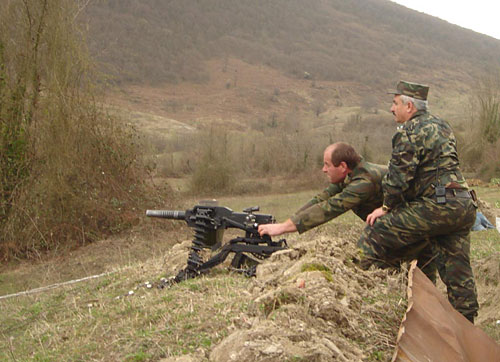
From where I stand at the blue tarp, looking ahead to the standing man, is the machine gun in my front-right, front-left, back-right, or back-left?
front-right

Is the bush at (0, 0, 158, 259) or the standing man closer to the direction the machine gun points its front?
the bush

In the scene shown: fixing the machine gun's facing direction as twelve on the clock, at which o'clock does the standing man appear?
The standing man is roughly at 7 o'clock from the machine gun.

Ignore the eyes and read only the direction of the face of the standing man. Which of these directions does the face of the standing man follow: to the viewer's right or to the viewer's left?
to the viewer's left

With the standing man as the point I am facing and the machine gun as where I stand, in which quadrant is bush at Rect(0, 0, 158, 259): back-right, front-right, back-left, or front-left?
back-left

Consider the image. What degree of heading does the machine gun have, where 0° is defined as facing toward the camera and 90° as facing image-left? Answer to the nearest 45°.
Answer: approximately 90°

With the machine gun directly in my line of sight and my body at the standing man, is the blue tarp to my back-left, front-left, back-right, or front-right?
back-right

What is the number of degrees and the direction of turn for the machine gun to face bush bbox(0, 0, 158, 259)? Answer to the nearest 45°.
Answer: approximately 45° to its right

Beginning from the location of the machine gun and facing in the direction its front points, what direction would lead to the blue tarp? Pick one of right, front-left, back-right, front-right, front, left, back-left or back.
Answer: back
